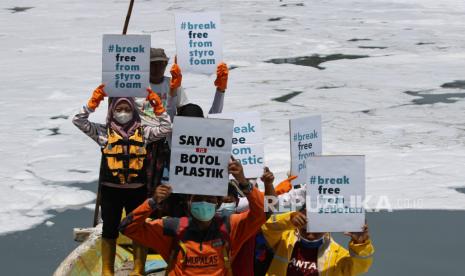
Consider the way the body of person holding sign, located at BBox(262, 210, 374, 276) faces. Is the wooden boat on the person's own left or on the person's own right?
on the person's own right

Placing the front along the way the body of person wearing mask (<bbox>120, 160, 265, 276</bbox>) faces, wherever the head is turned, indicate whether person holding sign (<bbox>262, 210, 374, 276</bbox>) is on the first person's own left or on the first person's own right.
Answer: on the first person's own left

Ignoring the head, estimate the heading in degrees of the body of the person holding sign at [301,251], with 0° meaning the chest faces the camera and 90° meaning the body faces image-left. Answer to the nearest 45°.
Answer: approximately 0°

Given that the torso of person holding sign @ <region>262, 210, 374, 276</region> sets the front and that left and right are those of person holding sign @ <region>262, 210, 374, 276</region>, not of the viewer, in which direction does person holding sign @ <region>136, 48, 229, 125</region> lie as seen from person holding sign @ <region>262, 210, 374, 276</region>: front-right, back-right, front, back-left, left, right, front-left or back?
back-right

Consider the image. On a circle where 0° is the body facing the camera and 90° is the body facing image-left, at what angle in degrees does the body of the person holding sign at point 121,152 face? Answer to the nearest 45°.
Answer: approximately 0°

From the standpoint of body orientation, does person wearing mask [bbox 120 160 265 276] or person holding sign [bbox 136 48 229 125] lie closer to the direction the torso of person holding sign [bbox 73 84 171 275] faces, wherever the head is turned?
the person wearing mask
